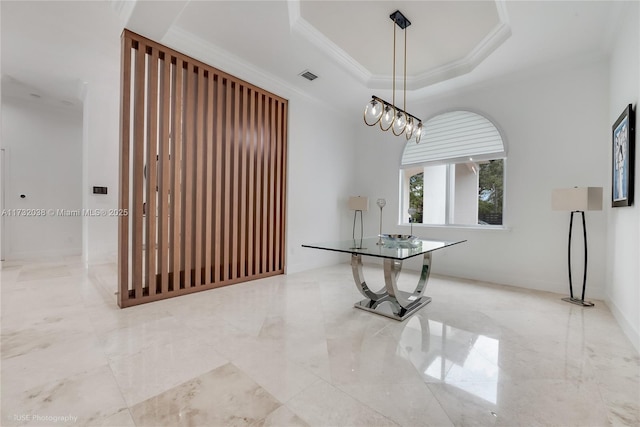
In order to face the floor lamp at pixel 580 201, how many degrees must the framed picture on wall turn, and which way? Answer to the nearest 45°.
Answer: approximately 45° to its right

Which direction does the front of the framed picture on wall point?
to the viewer's left
